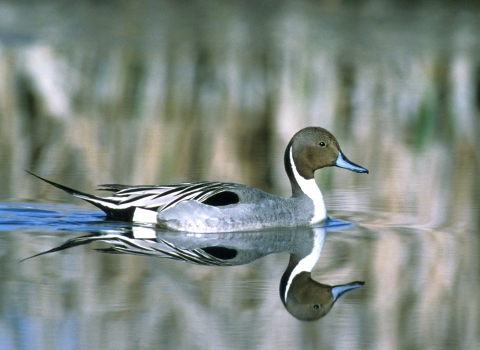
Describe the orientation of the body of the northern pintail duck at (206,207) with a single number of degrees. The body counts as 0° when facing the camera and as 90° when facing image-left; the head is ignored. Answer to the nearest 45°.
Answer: approximately 270°
